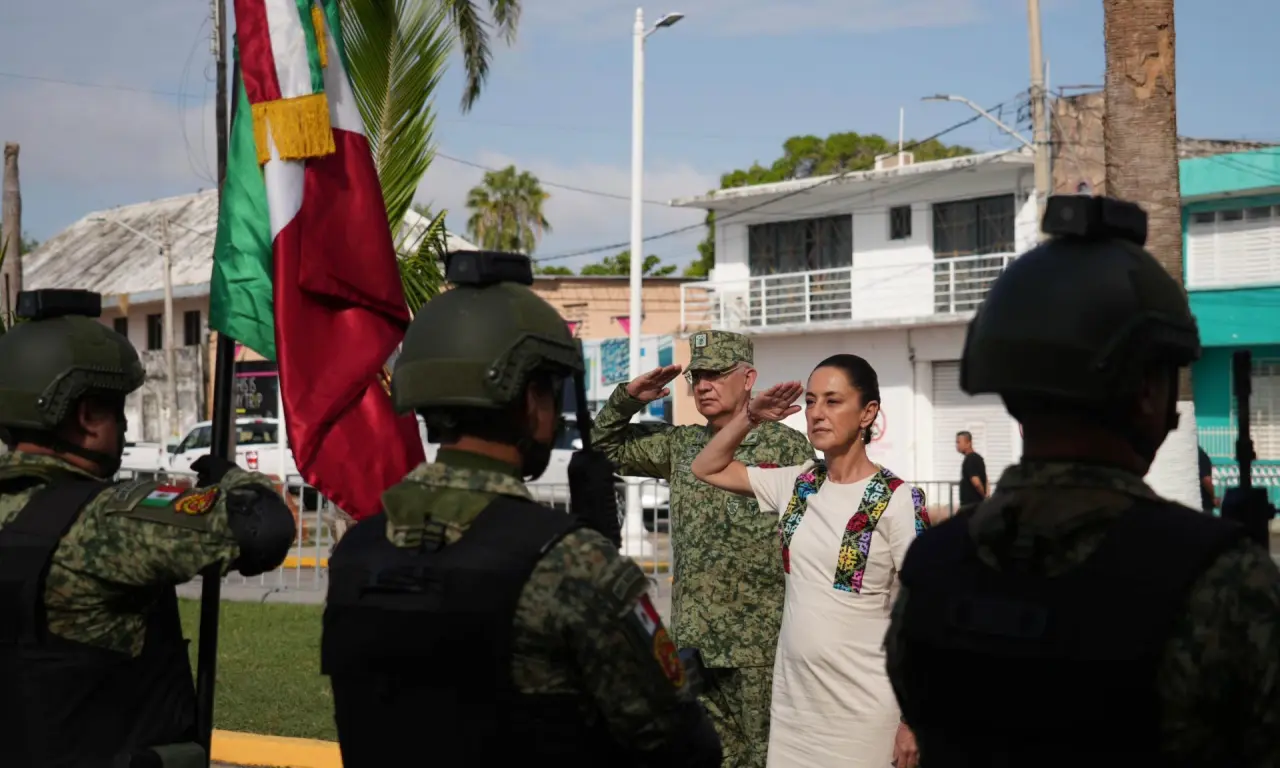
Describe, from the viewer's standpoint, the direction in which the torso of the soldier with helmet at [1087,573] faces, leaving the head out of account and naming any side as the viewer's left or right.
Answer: facing away from the viewer and to the right of the viewer

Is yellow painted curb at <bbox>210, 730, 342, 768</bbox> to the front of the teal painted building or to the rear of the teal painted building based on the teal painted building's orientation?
to the front

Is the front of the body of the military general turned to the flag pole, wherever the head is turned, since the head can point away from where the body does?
yes

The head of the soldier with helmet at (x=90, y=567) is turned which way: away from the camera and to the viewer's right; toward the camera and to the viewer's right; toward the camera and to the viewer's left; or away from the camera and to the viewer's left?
away from the camera and to the viewer's right

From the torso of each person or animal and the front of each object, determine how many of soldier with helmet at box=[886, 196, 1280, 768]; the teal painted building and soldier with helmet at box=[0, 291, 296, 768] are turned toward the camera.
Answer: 1

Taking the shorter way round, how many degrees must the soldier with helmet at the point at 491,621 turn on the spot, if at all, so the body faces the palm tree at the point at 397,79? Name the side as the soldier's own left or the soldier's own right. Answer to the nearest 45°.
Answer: approximately 45° to the soldier's own left

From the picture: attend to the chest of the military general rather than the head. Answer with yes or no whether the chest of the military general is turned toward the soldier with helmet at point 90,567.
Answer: yes

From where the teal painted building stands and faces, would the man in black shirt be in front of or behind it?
in front

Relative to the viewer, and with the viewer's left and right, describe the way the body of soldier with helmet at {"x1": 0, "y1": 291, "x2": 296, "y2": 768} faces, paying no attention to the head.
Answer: facing away from the viewer and to the right of the viewer

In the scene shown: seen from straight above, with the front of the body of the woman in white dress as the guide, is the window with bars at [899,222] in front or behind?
behind

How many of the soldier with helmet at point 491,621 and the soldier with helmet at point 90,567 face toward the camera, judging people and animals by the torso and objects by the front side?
0

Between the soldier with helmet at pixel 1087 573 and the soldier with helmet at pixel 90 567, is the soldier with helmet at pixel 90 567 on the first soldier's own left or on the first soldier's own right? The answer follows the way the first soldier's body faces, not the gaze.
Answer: on the first soldier's own left
